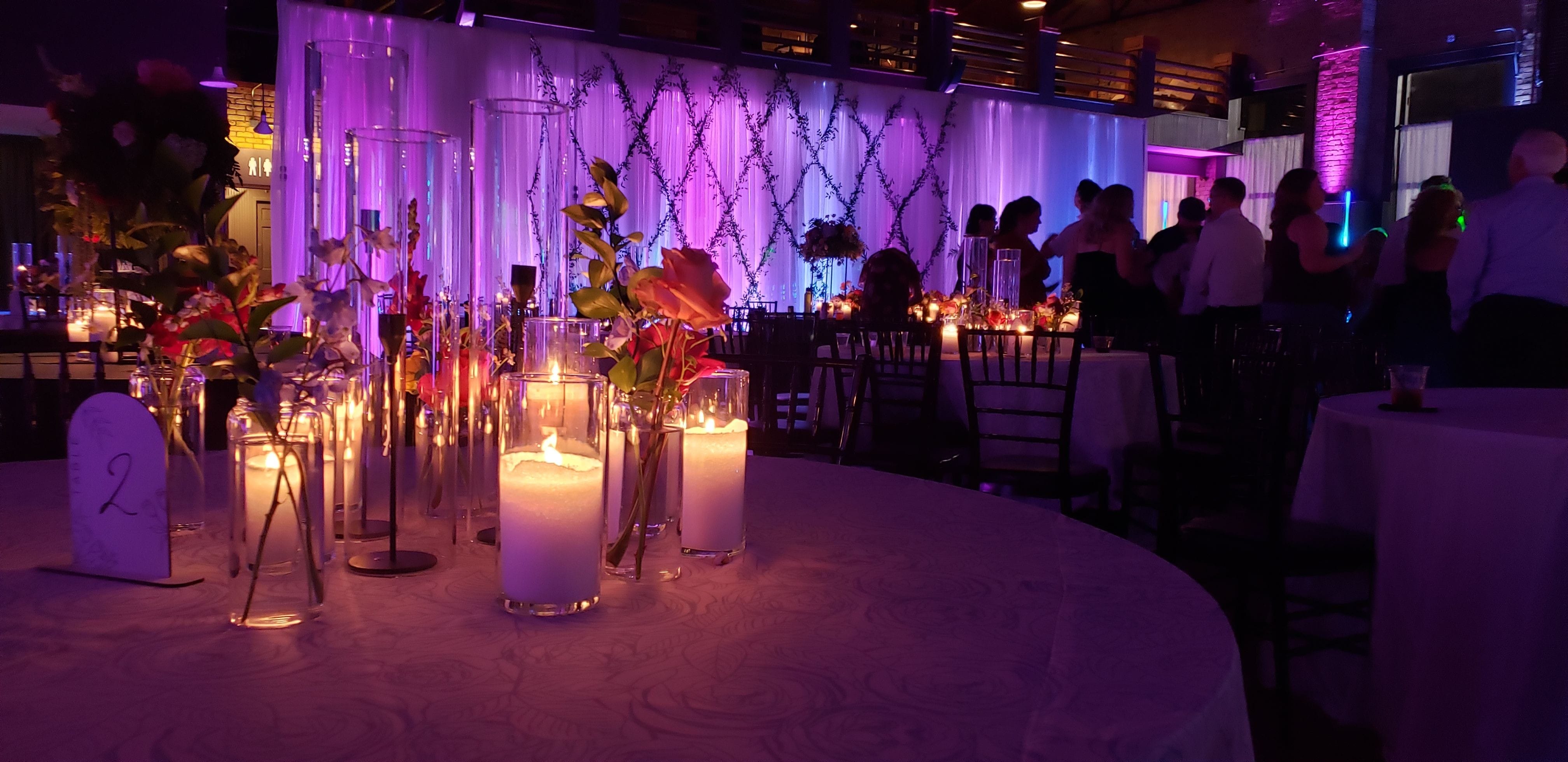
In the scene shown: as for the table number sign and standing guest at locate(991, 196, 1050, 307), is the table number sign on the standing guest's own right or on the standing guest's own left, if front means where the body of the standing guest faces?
on the standing guest's own right

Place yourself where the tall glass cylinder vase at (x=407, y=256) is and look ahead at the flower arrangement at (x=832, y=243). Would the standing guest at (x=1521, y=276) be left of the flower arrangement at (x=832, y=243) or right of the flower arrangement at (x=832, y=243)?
right

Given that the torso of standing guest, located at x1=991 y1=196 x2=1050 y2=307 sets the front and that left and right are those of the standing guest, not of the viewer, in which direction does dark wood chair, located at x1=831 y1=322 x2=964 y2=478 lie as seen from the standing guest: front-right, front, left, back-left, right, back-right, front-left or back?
right
